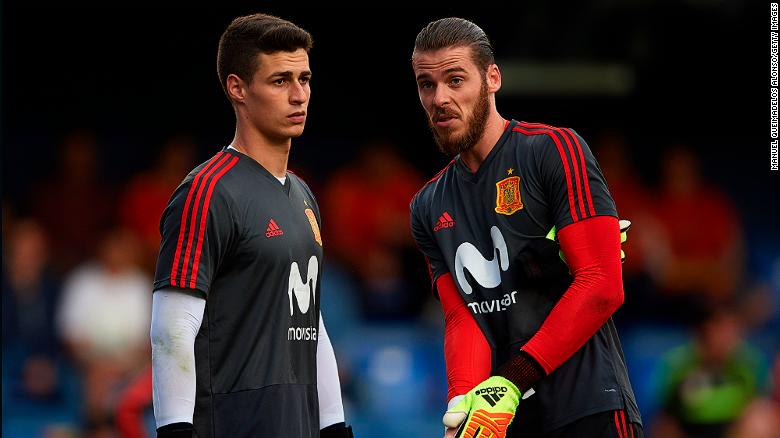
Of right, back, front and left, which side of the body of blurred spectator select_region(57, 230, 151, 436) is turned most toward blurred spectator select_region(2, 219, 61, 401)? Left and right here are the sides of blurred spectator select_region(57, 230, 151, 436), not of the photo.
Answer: right

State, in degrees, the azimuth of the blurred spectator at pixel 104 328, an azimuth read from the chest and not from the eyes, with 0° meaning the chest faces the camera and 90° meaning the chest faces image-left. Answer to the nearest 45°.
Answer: approximately 0°

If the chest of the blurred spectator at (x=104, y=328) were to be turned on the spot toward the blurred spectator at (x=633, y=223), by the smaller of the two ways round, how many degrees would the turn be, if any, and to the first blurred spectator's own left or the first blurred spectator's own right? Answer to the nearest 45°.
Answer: approximately 90° to the first blurred spectator's own left

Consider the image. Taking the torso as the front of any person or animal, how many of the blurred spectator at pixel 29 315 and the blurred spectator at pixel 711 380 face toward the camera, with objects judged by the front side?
2

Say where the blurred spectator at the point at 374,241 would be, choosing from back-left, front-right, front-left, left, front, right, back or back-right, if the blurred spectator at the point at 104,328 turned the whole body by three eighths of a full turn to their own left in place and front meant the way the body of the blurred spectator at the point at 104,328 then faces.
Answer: front-right
